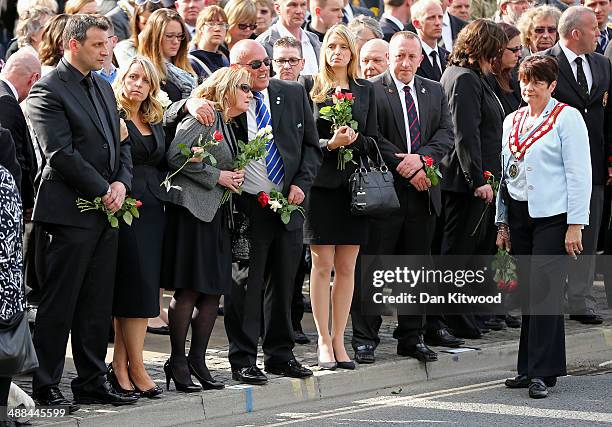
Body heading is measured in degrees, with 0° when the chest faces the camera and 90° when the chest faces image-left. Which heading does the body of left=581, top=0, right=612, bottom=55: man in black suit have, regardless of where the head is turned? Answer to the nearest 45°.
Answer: approximately 0°

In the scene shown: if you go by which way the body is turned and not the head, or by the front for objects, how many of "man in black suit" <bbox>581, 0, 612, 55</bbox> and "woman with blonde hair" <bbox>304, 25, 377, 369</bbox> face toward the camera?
2

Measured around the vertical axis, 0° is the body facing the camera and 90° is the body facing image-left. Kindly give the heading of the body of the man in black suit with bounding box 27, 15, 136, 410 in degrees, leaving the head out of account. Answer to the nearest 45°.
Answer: approximately 315°

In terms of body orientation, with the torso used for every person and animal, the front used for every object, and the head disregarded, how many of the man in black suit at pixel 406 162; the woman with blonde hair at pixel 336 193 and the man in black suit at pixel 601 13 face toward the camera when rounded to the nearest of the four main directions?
3

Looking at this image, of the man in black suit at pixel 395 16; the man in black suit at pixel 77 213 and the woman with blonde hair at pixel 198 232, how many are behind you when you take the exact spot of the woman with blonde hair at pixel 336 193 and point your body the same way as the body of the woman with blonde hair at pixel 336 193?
1

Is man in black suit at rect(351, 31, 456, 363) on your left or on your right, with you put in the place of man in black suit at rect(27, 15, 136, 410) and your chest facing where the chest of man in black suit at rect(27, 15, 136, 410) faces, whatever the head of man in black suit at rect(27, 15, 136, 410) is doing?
on your left

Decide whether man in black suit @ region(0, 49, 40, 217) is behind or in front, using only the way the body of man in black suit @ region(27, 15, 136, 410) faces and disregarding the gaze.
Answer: behind

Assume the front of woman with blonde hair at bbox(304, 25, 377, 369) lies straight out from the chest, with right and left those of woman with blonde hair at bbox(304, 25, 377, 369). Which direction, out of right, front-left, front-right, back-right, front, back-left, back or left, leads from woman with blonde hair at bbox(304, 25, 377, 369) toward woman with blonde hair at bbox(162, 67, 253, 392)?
front-right

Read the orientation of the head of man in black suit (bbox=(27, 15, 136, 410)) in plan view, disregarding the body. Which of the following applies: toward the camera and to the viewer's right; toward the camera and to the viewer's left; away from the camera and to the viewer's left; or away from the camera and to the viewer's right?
toward the camera and to the viewer's right

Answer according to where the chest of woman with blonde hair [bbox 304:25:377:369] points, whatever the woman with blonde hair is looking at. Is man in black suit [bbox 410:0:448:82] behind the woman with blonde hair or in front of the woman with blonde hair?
behind

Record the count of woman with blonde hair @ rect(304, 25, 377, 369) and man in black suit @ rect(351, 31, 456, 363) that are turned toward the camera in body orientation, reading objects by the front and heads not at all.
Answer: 2
